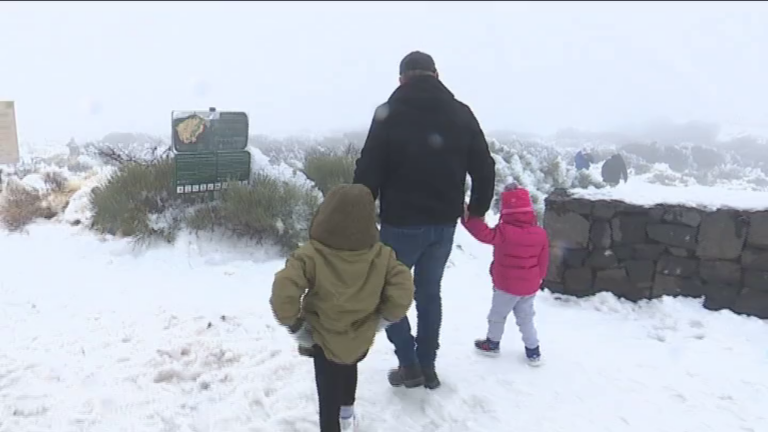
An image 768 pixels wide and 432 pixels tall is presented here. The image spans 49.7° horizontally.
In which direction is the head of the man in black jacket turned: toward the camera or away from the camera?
away from the camera

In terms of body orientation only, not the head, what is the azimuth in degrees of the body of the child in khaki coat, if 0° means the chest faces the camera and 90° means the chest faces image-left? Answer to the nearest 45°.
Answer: approximately 180°

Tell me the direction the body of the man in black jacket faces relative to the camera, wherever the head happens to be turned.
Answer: away from the camera

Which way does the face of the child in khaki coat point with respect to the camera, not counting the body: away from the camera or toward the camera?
away from the camera

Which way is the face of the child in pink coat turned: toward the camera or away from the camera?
away from the camera

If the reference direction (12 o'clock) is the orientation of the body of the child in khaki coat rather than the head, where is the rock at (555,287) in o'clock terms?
The rock is roughly at 1 o'clock from the child in khaki coat.

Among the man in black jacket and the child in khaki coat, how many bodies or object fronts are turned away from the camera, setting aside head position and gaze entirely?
2
